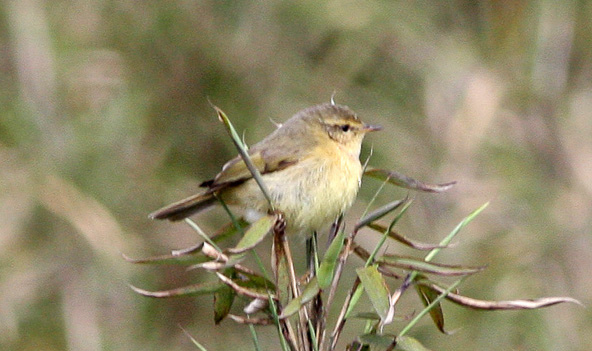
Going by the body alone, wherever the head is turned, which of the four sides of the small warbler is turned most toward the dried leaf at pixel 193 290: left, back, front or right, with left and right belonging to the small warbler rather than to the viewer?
back

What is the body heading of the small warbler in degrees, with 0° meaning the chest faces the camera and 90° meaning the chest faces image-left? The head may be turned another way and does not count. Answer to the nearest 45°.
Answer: approximately 270°

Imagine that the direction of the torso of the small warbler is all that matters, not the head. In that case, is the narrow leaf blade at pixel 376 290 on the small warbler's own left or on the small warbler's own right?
on the small warbler's own right

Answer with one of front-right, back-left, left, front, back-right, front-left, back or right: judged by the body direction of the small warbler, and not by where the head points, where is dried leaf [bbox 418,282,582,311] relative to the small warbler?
front

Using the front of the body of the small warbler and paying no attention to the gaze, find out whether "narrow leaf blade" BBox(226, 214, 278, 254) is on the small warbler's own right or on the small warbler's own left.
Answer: on the small warbler's own right

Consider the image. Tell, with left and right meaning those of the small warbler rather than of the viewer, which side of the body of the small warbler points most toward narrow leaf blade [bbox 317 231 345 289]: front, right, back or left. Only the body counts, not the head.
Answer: front

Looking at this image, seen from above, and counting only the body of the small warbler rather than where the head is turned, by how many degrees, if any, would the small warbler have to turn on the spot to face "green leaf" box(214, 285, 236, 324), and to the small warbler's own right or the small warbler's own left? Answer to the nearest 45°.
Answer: approximately 180°
